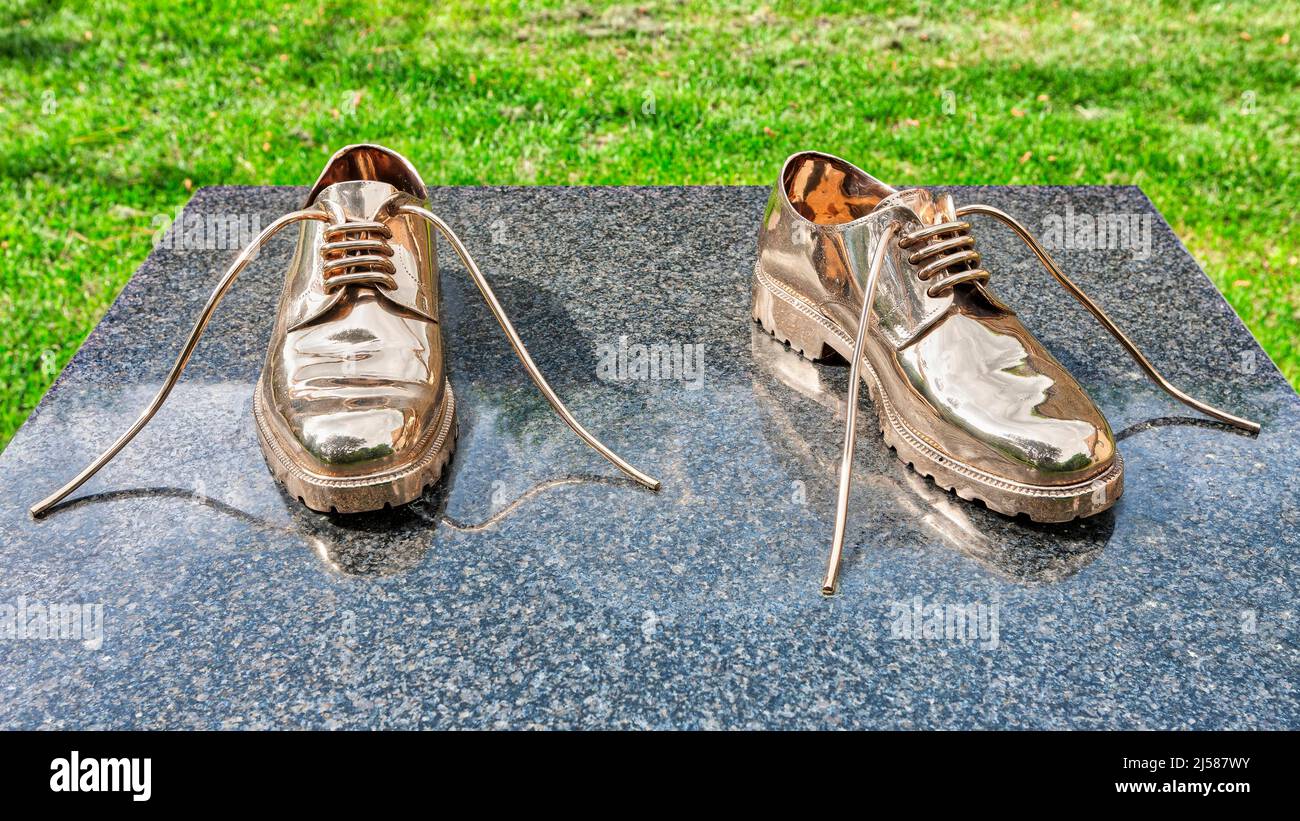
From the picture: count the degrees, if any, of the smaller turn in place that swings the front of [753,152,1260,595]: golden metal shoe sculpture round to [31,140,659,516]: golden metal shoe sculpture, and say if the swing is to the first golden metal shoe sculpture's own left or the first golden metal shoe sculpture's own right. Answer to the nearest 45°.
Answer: approximately 135° to the first golden metal shoe sculpture's own right

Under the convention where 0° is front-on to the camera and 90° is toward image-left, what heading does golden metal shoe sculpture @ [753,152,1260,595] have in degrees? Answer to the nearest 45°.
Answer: approximately 315°

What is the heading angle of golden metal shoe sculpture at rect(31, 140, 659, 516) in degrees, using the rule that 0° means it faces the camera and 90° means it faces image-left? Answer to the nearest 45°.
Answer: approximately 0°

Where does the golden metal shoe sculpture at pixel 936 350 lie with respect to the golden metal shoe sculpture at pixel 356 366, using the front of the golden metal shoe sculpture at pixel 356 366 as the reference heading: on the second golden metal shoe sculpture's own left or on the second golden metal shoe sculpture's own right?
on the second golden metal shoe sculpture's own left
